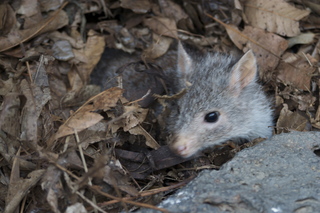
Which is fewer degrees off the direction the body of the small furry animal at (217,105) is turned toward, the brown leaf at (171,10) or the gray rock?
the gray rock

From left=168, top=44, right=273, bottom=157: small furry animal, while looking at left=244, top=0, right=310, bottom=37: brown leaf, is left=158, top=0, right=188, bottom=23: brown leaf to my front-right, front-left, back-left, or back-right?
front-left

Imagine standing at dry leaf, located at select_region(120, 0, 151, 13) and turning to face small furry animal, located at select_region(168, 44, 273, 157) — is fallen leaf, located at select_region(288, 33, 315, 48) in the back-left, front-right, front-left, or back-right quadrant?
front-left

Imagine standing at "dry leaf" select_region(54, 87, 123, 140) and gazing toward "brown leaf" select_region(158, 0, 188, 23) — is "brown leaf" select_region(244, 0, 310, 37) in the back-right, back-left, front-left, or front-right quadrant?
front-right

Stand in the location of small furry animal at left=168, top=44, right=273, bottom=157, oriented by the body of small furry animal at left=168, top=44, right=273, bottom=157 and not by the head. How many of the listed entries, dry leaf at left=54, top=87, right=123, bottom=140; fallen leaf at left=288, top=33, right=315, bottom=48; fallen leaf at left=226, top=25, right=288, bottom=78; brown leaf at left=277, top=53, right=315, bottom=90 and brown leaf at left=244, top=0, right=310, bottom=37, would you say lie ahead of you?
1
